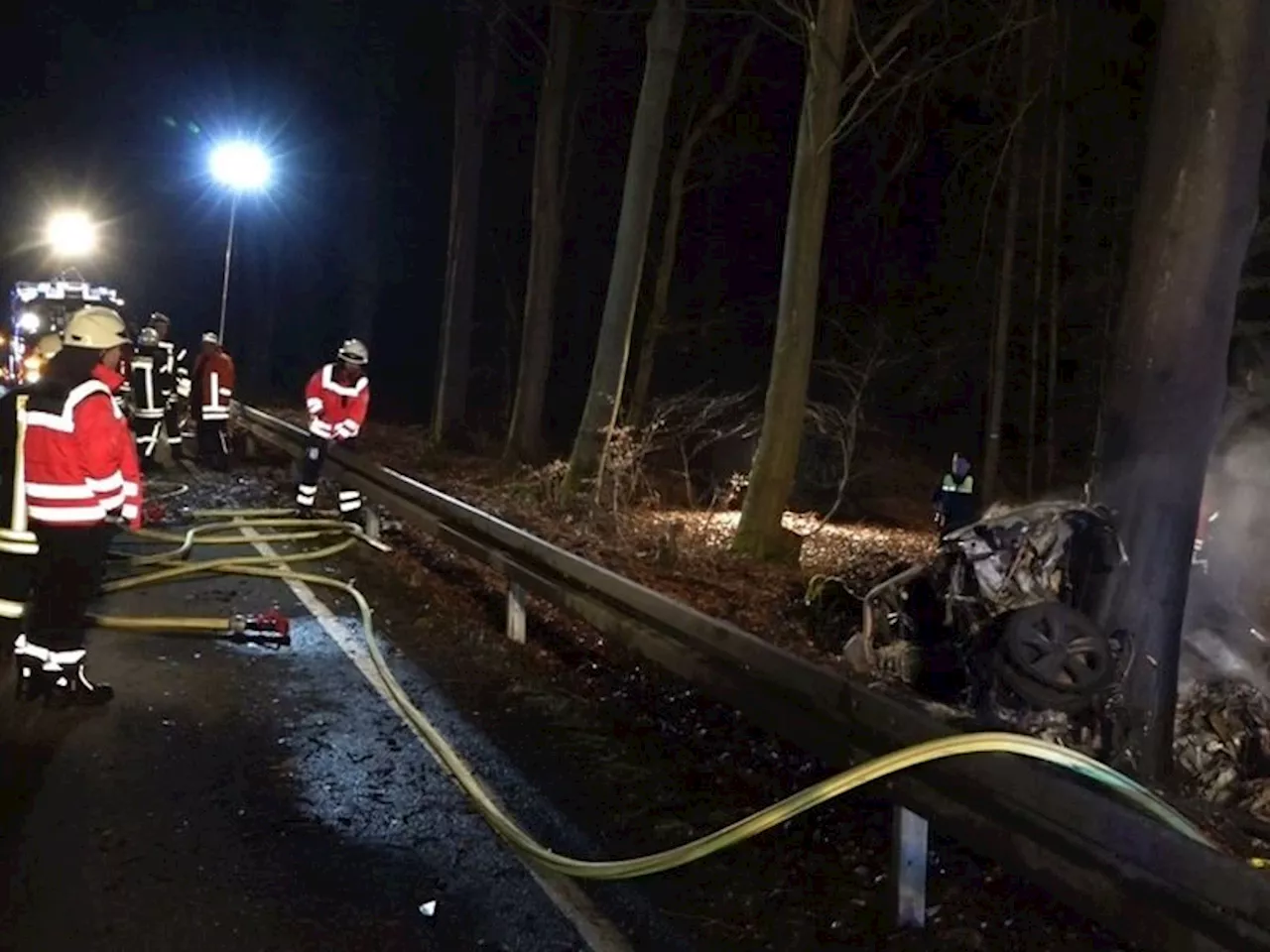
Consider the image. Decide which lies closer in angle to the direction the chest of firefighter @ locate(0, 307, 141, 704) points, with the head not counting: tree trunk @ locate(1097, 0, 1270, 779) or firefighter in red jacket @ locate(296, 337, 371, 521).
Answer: the tree trunk

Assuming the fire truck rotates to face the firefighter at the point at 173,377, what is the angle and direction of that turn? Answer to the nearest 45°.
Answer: approximately 45° to its left

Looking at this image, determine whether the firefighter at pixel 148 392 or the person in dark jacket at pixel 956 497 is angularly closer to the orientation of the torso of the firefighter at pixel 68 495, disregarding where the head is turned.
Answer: the person in dark jacket

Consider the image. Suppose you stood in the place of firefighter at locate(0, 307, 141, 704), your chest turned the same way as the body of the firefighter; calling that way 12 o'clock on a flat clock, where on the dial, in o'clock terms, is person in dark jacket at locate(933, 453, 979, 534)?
The person in dark jacket is roughly at 11 o'clock from the firefighter.

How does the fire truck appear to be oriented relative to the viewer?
toward the camera

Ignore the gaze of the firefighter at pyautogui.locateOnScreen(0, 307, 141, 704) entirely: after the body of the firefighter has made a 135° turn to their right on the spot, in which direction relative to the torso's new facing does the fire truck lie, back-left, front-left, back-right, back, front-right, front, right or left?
back-right

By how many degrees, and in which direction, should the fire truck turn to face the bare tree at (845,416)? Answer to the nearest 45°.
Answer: approximately 45° to its left

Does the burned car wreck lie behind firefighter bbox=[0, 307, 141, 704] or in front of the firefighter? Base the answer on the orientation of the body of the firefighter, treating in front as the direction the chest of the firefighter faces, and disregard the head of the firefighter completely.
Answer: in front

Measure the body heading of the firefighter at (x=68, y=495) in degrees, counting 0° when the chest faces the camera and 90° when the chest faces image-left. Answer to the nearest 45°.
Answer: approximately 270°

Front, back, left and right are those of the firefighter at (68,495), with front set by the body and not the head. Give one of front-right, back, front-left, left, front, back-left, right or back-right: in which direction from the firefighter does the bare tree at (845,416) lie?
front-left

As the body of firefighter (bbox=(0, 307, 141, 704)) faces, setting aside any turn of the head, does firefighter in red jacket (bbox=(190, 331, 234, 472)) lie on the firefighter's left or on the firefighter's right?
on the firefighter's left

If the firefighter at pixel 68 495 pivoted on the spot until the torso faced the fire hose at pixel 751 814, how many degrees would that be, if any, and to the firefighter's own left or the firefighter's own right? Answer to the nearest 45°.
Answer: approximately 45° to the firefighter's own right

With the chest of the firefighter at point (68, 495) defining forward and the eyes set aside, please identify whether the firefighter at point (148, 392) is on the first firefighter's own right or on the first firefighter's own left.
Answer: on the first firefighter's own left

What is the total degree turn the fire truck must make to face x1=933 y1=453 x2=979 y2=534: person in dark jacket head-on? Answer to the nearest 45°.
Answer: approximately 45° to its left
